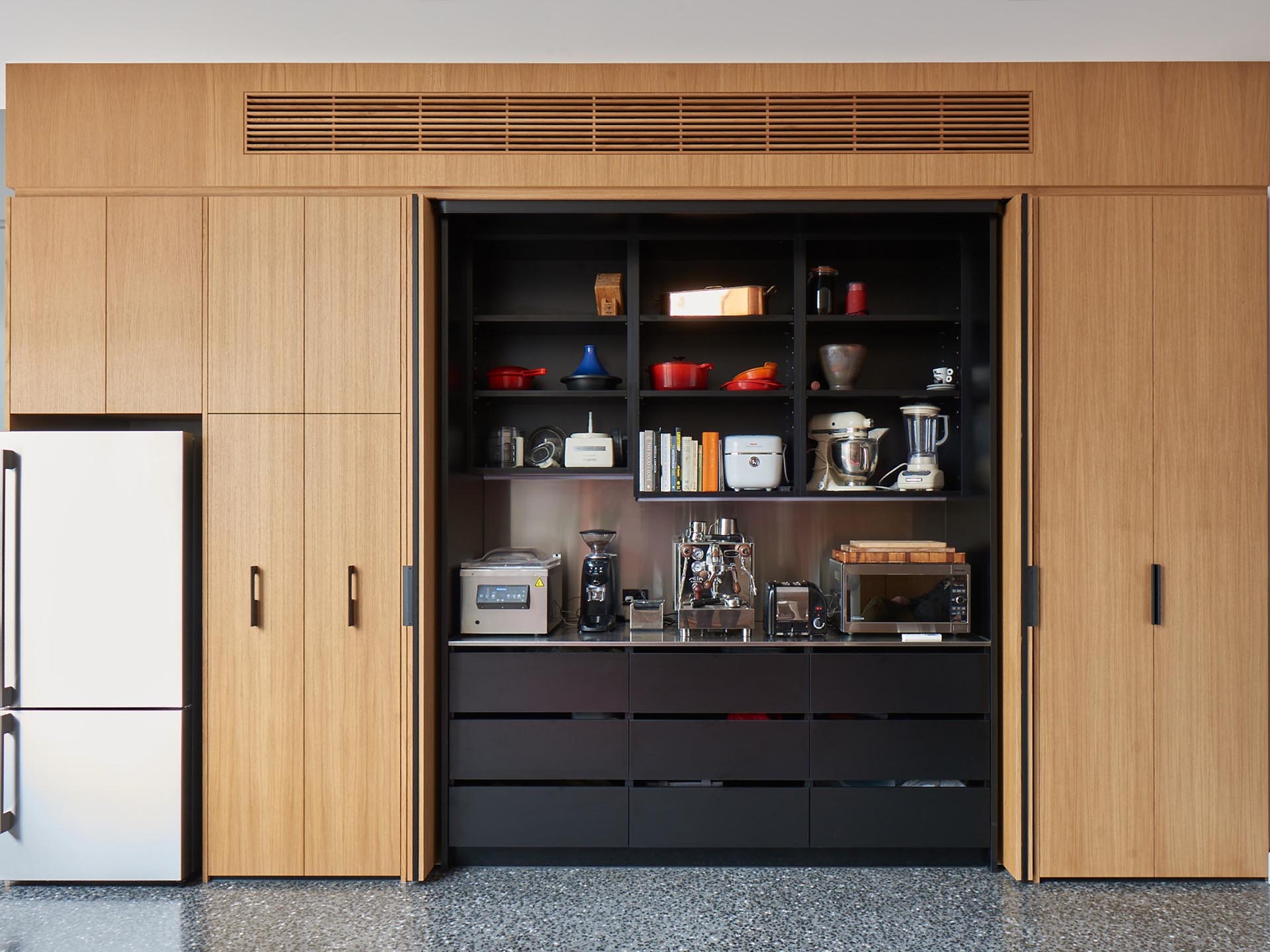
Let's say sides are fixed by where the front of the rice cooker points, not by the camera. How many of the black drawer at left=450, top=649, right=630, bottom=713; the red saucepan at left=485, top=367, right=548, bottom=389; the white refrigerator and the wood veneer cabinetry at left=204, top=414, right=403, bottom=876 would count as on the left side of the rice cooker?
0

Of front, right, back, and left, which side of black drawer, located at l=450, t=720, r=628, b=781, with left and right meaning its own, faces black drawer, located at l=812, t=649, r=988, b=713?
left

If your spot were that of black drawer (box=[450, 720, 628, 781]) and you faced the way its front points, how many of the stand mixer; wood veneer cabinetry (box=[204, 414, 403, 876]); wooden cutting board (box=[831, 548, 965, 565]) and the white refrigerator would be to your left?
2

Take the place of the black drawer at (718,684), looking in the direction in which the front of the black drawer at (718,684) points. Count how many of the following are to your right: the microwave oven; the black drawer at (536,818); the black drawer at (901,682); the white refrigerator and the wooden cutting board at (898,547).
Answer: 2

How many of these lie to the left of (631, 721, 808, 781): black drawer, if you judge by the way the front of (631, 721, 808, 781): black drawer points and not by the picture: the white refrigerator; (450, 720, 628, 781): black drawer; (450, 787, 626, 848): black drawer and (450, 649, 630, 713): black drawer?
0

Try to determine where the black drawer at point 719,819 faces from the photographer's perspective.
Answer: facing the viewer

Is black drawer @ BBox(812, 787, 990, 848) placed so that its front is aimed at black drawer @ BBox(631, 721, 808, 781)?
no

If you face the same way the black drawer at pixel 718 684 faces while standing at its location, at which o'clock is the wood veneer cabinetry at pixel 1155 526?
The wood veneer cabinetry is roughly at 9 o'clock from the black drawer.

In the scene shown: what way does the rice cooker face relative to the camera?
toward the camera

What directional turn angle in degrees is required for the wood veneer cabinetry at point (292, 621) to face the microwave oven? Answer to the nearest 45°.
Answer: approximately 90° to its left

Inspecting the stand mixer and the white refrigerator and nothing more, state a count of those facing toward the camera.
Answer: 1

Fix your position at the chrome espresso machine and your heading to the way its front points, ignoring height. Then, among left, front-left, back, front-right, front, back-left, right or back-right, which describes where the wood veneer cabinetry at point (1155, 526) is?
left
